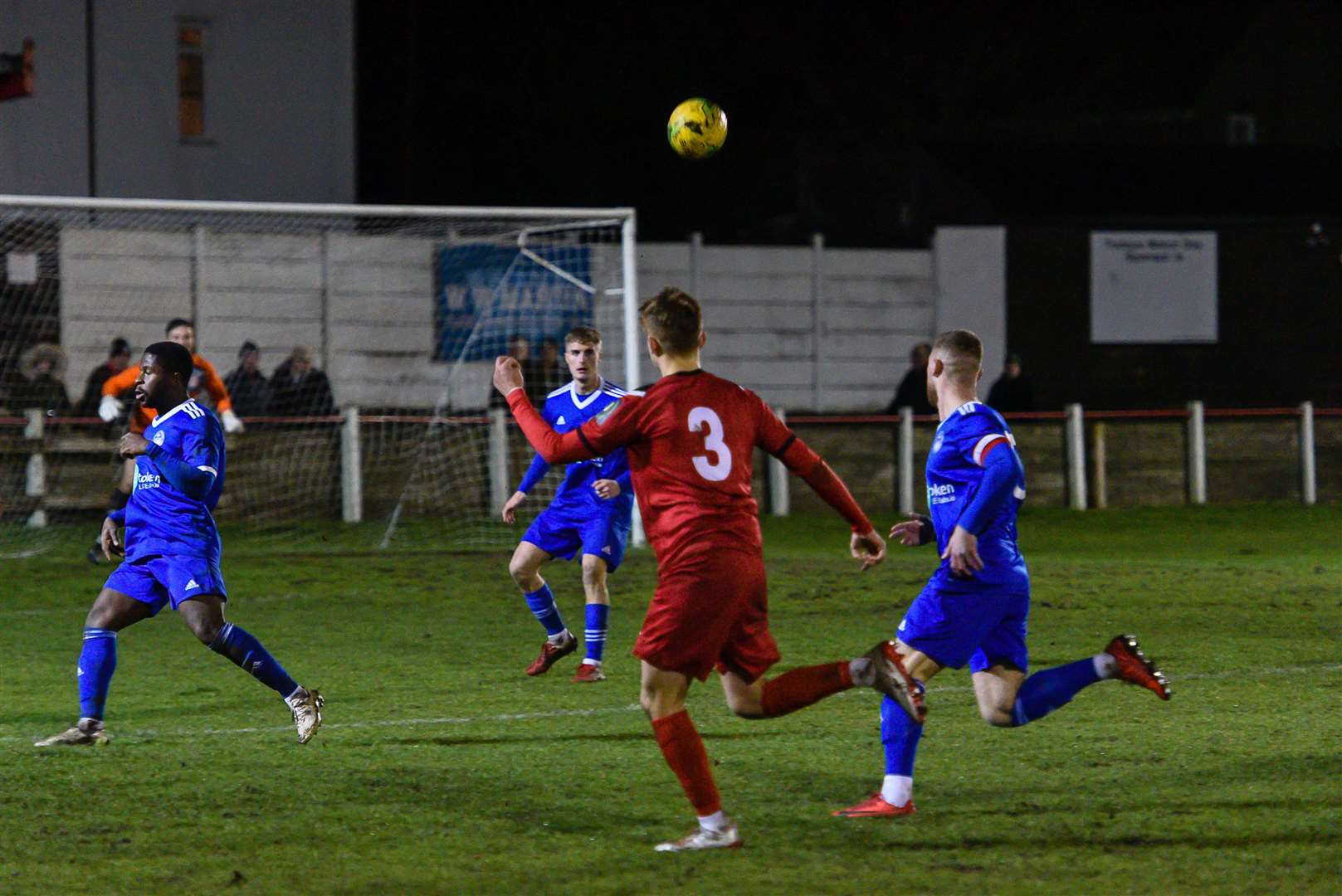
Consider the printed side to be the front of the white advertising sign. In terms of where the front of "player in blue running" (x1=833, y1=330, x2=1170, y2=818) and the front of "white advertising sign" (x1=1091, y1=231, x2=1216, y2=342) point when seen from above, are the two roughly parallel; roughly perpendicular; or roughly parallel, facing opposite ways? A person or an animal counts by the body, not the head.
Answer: roughly perpendicular

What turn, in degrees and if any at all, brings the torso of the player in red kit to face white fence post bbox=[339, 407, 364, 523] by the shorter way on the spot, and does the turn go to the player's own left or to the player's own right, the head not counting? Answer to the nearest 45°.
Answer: approximately 45° to the player's own right

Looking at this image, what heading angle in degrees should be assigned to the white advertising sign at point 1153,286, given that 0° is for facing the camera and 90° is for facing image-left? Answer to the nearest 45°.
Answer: approximately 0°

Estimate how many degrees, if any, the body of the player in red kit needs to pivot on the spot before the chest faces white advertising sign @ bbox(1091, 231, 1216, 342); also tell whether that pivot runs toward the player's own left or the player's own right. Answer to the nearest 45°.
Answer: approximately 45° to the player's own right

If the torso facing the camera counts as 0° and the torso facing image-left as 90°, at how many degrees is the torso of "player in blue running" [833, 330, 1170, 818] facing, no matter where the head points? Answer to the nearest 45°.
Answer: approximately 90°

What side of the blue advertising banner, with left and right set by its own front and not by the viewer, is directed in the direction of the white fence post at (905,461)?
left

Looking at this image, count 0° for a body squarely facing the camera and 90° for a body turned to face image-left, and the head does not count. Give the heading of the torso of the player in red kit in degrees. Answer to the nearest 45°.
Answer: approximately 135°
